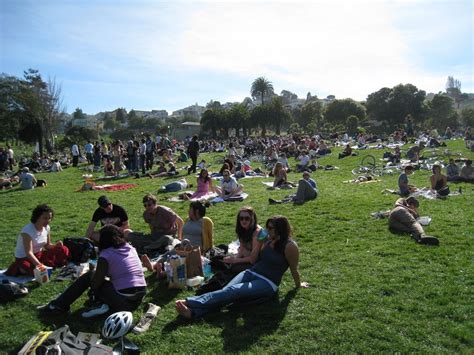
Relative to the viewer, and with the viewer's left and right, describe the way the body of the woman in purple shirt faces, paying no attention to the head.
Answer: facing away from the viewer and to the left of the viewer

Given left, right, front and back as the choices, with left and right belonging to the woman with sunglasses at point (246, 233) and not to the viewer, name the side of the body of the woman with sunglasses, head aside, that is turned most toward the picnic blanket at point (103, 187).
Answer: right

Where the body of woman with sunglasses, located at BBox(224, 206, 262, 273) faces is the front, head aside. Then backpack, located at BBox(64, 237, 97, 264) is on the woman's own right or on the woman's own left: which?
on the woman's own right

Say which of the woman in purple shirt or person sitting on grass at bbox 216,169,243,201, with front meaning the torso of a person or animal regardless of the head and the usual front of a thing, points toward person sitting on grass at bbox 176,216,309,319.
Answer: person sitting on grass at bbox 216,169,243,201

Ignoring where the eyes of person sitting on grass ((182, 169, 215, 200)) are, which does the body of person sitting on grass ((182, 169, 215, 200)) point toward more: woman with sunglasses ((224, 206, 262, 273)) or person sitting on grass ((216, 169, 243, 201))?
the woman with sunglasses

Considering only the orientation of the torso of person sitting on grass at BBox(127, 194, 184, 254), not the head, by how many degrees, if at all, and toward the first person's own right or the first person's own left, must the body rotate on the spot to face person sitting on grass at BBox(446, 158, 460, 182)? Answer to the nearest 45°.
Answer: approximately 180°

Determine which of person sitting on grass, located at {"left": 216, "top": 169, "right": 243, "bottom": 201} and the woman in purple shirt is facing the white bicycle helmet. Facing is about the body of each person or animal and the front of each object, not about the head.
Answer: the person sitting on grass

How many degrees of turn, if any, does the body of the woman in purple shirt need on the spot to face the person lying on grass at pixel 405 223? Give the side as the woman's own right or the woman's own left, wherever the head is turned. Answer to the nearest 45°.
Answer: approximately 135° to the woman's own right

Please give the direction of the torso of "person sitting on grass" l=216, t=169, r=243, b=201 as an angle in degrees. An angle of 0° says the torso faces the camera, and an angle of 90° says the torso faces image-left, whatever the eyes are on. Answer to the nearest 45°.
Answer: approximately 0°

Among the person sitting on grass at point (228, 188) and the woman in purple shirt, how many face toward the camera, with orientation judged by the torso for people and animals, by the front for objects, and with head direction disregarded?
1
